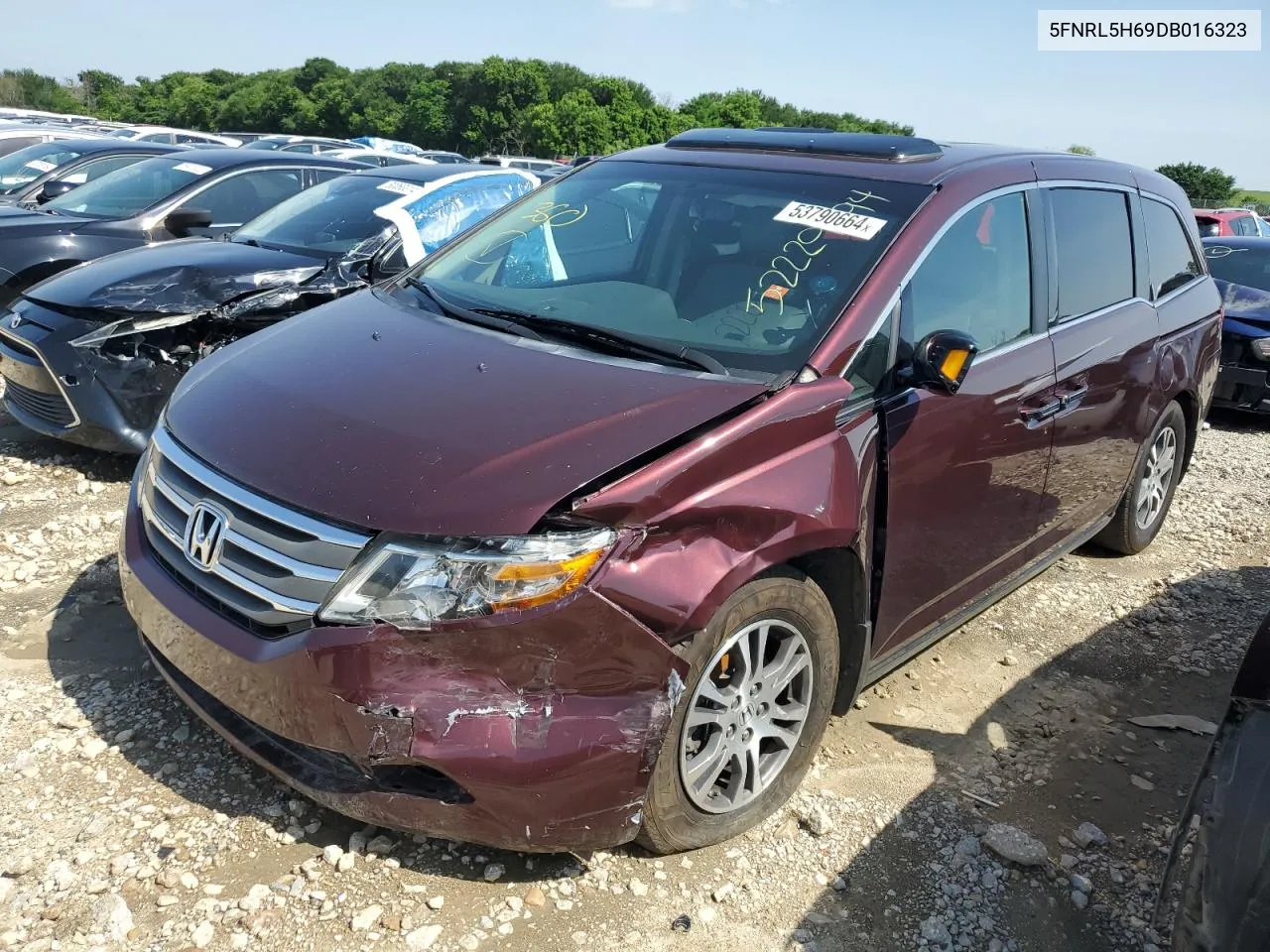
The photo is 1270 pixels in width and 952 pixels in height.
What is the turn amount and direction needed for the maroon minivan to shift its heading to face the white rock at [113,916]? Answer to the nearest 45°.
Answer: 0° — it already faces it

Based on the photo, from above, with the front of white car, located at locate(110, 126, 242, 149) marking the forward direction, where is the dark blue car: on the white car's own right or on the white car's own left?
on the white car's own left

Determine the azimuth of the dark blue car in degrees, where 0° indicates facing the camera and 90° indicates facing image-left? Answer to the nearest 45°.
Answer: approximately 45°

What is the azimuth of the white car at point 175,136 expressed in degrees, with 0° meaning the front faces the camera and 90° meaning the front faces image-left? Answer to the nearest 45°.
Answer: approximately 45°

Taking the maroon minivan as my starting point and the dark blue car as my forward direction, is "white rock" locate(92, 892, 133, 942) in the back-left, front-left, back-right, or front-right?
back-right

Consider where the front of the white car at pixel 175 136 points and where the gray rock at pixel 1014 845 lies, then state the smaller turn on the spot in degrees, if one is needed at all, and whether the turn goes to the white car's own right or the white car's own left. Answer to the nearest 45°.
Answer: approximately 45° to the white car's own left
